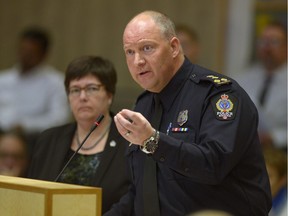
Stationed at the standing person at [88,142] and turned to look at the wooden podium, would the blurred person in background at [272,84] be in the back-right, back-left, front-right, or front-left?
back-left

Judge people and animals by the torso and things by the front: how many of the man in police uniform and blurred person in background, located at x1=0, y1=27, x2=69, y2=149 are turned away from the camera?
0

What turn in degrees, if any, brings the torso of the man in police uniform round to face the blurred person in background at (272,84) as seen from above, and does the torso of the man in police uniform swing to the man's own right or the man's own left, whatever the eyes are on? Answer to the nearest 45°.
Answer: approximately 135° to the man's own right

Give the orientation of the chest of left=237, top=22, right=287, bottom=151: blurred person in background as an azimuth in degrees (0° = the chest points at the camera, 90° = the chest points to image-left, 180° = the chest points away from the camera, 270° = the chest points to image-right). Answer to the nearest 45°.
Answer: approximately 45°
